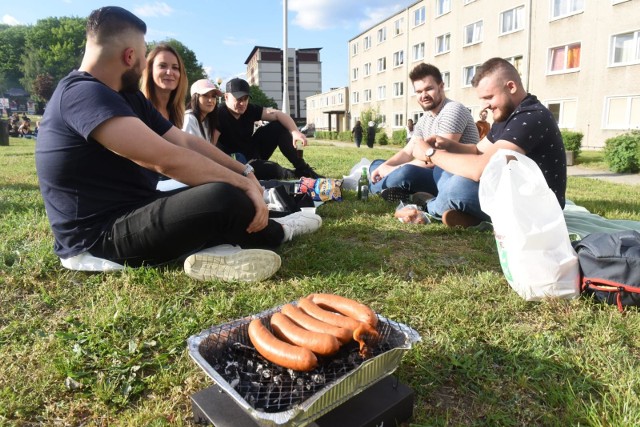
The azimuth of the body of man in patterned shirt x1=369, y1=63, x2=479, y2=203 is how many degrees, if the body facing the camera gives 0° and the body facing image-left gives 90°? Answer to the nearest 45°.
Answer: approximately 45°

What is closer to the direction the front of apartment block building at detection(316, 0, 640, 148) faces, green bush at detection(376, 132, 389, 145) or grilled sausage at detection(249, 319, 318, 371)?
the grilled sausage

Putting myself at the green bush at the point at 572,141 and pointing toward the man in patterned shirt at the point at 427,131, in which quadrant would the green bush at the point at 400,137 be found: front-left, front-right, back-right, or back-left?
back-right

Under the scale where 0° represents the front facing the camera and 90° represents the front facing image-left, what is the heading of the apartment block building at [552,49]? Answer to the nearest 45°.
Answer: approximately 45°

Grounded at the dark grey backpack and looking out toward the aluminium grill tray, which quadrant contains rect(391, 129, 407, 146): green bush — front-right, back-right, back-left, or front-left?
back-right

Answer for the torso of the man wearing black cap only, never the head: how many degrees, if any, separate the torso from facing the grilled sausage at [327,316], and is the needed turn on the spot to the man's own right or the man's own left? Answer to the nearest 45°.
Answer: approximately 45° to the man's own right

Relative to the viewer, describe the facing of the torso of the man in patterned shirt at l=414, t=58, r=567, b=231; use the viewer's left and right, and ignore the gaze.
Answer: facing to the left of the viewer

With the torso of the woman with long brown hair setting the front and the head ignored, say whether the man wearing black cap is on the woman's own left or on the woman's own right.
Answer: on the woman's own left

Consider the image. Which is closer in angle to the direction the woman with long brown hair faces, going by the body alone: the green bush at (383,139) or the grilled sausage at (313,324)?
the grilled sausage
